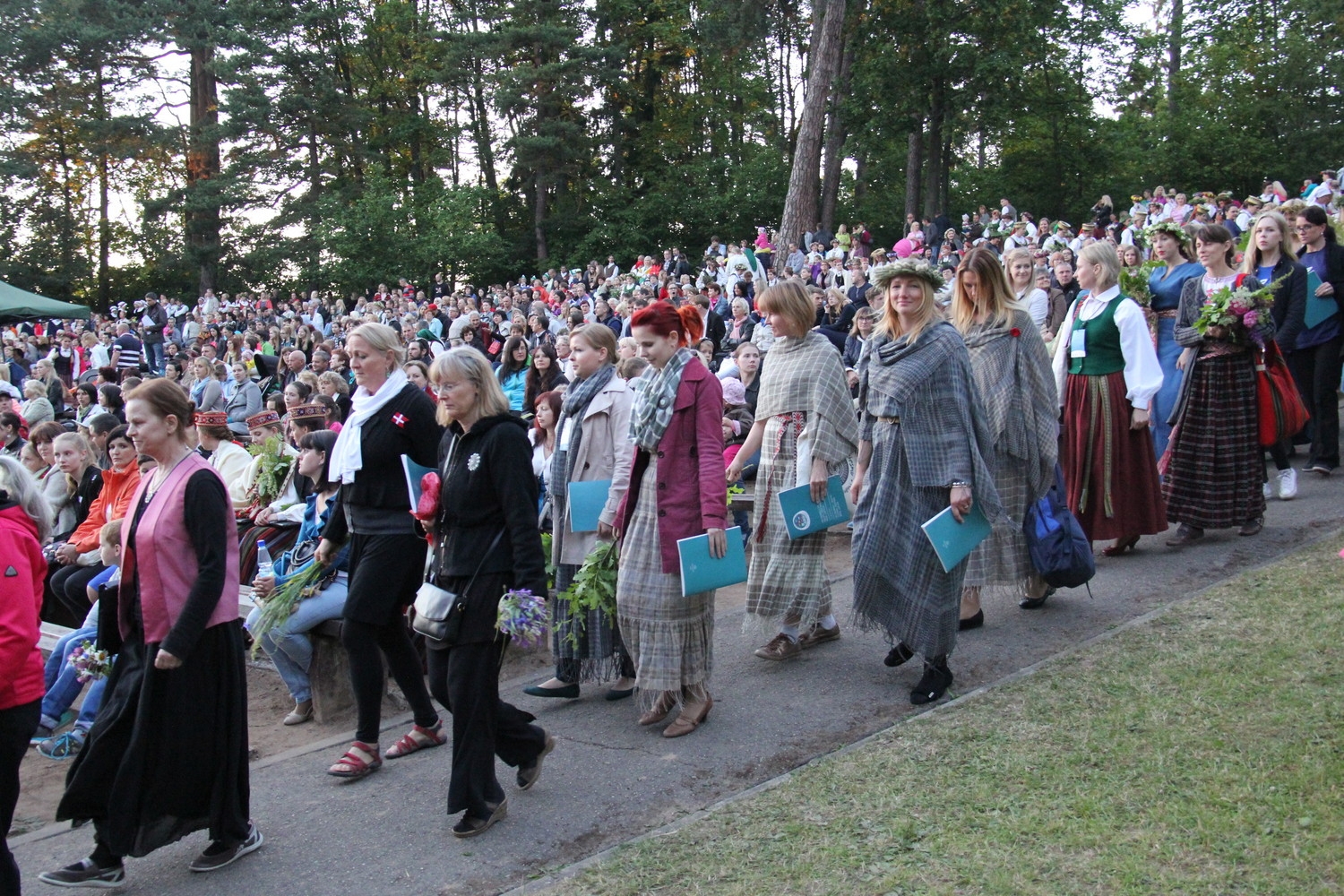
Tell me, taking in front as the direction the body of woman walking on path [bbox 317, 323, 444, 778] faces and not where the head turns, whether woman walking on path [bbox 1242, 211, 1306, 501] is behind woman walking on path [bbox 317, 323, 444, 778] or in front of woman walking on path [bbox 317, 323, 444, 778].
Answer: behind

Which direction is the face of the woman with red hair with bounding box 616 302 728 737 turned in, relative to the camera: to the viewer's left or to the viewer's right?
to the viewer's left

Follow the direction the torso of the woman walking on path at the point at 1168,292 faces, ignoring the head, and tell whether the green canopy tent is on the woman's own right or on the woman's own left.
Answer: on the woman's own right

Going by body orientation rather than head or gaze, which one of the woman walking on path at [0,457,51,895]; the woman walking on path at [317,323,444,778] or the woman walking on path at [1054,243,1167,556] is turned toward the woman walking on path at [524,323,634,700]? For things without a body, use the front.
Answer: the woman walking on path at [1054,243,1167,556]

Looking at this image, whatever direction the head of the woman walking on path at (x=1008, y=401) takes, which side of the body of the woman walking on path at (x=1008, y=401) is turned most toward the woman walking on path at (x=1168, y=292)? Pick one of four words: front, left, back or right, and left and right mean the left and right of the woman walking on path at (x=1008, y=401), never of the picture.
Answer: back

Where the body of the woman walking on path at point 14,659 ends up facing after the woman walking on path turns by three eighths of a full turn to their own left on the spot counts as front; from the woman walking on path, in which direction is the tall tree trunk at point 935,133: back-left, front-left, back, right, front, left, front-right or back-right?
left

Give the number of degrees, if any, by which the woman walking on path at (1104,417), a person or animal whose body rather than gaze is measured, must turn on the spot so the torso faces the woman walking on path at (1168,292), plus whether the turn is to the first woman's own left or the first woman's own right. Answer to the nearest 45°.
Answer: approximately 135° to the first woman's own right

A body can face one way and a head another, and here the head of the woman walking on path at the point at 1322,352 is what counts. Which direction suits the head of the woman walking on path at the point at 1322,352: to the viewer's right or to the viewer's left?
to the viewer's left

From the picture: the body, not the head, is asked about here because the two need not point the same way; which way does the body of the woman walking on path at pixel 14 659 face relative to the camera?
to the viewer's left

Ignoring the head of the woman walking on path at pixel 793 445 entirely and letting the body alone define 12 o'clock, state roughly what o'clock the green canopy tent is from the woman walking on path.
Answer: The green canopy tent is roughly at 3 o'clock from the woman walking on path.

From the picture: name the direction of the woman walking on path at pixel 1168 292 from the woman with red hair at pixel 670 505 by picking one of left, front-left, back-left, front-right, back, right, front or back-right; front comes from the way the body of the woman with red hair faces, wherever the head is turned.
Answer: back
